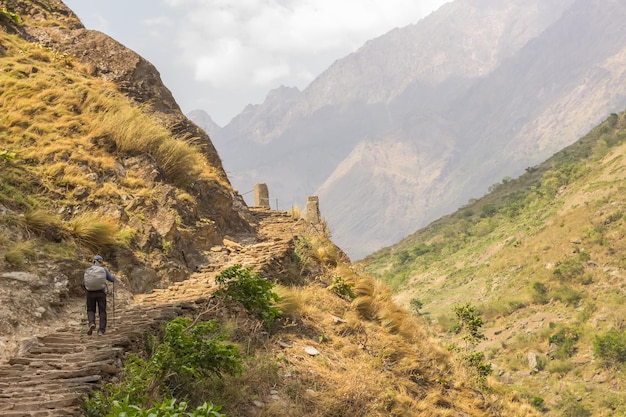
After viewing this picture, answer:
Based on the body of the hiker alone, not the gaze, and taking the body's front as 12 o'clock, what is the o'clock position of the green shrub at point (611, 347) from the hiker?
The green shrub is roughly at 2 o'clock from the hiker.

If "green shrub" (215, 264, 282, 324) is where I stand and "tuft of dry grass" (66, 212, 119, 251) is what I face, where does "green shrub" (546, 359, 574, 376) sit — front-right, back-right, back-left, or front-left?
back-right

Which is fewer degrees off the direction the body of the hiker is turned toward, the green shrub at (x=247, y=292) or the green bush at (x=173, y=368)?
the green shrub

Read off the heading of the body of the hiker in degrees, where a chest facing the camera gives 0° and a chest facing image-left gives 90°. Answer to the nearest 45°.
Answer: approximately 180°

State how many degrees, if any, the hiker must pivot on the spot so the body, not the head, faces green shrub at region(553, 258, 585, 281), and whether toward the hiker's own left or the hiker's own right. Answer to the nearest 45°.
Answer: approximately 45° to the hiker's own right

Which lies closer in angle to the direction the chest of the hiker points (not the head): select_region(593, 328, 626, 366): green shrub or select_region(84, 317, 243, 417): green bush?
the green shrub

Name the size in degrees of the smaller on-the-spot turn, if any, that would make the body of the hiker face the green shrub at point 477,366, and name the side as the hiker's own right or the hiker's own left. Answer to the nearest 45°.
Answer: approximately 45° to the hiker's own right
